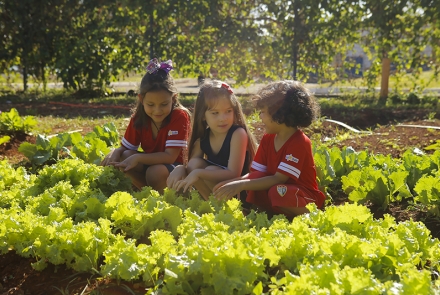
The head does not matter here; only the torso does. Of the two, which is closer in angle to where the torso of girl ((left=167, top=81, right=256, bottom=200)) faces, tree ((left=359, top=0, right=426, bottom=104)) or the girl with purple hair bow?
the girl with purple hair bow

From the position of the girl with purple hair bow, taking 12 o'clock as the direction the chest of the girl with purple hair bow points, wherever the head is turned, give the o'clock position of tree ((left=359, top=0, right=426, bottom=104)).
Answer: The tree is roughly at 6 o'clock from the girl with purple hair bow.

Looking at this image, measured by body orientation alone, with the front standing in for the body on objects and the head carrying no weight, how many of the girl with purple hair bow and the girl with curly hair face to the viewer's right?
0

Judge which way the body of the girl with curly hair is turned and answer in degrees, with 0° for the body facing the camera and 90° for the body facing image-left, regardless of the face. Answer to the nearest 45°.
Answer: approximately 45°

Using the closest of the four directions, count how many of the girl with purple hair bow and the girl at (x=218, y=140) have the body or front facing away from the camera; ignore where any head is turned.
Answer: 0

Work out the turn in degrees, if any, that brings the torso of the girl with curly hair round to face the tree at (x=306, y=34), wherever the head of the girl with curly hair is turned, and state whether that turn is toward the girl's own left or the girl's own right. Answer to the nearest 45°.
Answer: approximately 135° to the girl's own right

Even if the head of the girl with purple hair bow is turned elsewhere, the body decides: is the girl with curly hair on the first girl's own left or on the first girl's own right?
on the first girl's own left

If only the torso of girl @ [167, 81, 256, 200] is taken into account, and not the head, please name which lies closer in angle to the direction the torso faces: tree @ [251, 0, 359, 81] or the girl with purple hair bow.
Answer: the girl with purple hair bow

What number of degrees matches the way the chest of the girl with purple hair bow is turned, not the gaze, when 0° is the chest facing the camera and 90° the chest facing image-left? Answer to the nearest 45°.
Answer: approximately 45°

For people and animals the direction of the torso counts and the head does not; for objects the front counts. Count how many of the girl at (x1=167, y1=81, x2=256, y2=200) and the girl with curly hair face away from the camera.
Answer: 0
